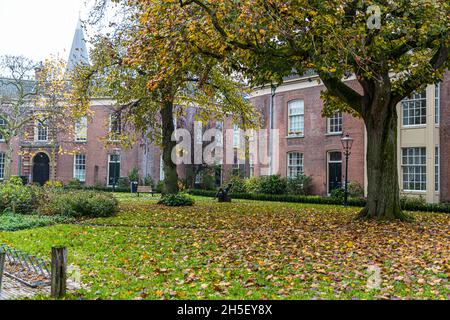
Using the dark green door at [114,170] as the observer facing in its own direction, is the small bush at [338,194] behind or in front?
in front

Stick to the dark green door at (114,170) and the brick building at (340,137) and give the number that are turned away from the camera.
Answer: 0

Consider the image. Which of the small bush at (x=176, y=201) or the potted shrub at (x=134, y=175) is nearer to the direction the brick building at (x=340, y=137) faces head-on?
the small bush

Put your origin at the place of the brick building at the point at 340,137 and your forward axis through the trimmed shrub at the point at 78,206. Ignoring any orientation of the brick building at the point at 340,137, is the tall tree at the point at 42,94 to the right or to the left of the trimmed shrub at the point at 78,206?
right

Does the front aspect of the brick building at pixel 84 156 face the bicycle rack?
yes

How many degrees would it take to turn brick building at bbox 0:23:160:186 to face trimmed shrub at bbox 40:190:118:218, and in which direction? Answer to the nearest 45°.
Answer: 0° — it already faces it

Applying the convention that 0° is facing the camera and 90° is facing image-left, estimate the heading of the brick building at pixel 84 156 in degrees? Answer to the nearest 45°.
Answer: approximately 0°

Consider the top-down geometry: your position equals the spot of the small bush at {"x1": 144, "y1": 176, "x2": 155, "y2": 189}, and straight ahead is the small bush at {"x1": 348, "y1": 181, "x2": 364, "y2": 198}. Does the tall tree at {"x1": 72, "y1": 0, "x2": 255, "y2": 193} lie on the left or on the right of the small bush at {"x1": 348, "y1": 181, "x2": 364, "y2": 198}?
right

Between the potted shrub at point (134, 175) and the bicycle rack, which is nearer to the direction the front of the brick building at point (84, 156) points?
the bicycle rack

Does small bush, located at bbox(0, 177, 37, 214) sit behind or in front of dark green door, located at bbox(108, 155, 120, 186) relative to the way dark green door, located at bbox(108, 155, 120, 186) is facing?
in front

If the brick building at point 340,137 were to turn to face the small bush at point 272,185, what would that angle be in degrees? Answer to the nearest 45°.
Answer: approximately 45° to its right

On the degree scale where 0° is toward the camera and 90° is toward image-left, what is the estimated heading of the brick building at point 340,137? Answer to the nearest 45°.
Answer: approximately 45°
